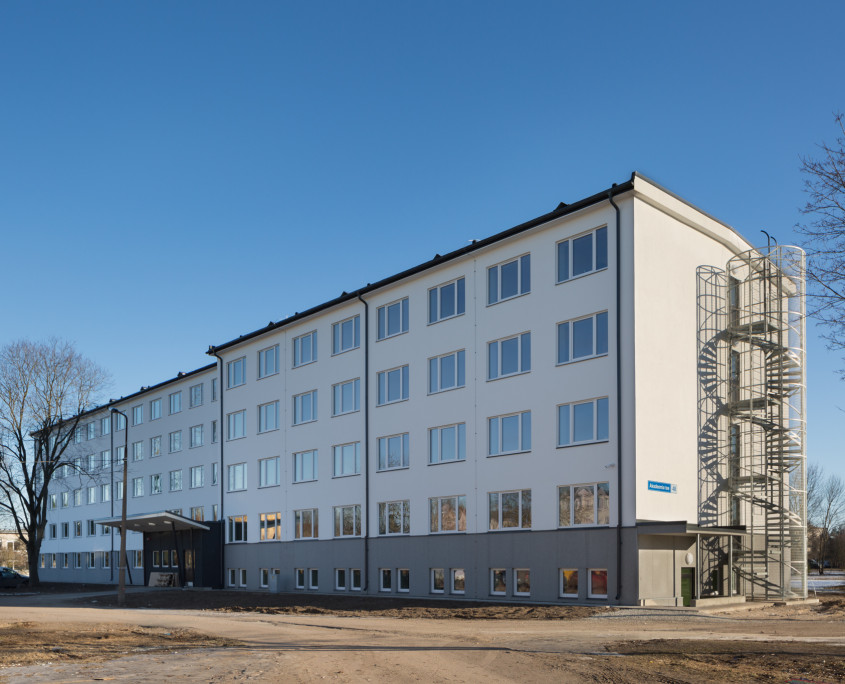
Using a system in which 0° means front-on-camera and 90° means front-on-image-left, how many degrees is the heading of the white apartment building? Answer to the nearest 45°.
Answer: approximately 45°
